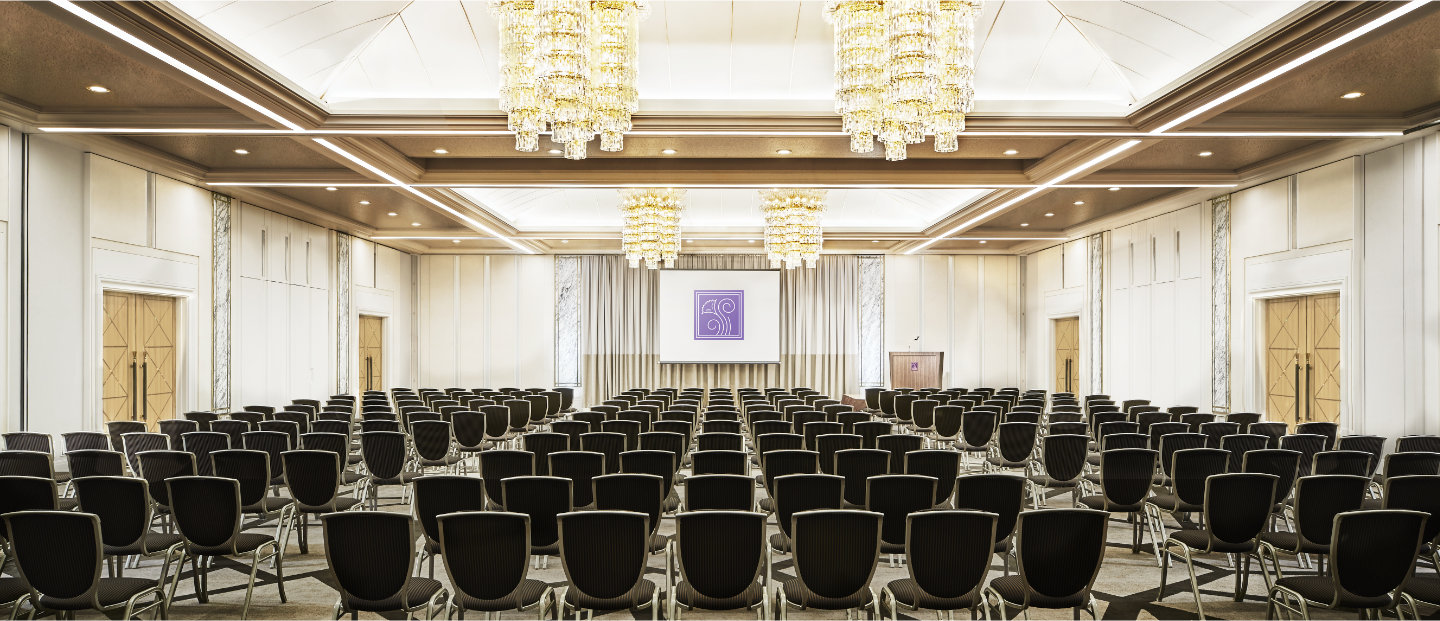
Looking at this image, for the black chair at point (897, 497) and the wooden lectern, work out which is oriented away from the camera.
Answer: the black chair

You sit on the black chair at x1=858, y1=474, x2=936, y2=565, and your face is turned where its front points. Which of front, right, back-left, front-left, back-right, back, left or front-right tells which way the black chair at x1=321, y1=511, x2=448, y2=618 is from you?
back-left

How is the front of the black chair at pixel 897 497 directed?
away from the camera

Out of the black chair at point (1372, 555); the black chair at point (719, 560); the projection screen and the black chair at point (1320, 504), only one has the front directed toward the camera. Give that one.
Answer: the projection screen

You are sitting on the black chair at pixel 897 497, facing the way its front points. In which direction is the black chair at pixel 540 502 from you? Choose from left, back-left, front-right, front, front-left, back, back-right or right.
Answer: left

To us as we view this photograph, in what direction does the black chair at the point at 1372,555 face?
facing away from the viewer and to the left of the viewer

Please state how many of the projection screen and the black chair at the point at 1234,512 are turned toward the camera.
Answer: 1

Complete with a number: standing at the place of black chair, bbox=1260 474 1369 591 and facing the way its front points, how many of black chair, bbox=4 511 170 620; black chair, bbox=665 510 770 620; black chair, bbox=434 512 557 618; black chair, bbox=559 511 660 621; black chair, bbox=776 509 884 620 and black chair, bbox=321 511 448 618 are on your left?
6

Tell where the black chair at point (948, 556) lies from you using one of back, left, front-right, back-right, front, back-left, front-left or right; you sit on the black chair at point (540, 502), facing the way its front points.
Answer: back-right

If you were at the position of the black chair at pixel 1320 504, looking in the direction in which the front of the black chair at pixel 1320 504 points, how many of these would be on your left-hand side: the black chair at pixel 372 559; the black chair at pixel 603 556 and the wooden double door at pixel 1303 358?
2

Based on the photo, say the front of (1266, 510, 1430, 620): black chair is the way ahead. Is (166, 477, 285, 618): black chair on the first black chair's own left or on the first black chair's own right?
on the first black chair's own left

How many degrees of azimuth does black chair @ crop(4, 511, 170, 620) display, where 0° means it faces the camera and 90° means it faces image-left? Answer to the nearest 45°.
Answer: approximately 225°

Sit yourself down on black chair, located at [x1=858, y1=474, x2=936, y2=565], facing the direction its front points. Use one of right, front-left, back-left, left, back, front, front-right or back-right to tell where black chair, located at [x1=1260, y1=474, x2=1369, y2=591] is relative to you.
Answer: right

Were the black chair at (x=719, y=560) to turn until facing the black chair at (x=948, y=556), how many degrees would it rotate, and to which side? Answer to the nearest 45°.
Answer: approximately 90° to its right

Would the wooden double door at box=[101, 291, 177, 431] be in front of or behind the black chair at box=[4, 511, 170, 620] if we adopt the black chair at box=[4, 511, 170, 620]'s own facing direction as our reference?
in front

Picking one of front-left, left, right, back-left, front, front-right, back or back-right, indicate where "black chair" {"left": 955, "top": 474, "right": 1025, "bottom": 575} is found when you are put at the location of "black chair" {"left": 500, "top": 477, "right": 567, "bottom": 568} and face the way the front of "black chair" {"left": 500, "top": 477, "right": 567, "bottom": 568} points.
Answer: right
